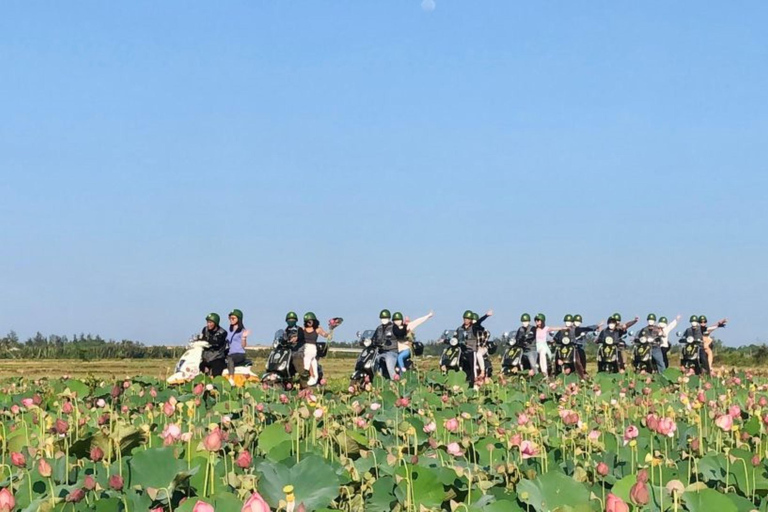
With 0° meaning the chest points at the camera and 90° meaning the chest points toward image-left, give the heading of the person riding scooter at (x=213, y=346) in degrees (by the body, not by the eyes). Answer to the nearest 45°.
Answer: approximately 45°

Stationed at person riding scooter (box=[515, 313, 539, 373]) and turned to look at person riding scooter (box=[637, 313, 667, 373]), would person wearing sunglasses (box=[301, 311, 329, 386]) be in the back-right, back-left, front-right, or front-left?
back-right

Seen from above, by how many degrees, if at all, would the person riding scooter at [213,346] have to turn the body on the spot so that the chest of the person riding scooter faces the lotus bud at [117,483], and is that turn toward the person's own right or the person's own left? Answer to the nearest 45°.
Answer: approximately 45° to the person's own left

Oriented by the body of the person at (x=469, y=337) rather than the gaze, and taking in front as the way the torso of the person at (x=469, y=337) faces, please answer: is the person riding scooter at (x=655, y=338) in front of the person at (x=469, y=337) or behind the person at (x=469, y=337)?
behind
